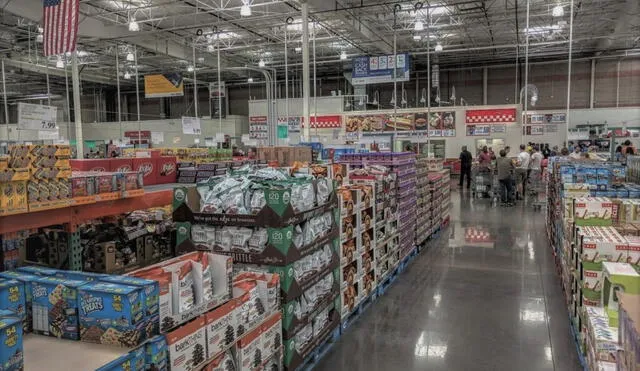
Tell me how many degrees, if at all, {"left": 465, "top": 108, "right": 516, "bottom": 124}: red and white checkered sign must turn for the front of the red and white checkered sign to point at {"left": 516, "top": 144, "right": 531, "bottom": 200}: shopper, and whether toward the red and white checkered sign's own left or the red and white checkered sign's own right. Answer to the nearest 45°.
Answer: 0° — it already faces them

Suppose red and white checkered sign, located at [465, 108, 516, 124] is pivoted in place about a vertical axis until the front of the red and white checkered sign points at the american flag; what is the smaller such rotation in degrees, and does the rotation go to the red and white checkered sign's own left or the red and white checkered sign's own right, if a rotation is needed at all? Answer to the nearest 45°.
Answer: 0° — it already faces it

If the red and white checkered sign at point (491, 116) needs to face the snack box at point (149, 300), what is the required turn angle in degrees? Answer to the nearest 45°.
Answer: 0° — it already faces it

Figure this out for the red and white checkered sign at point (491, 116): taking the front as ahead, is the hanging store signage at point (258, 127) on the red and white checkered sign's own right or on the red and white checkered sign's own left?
on the red and white checkered sign's own right

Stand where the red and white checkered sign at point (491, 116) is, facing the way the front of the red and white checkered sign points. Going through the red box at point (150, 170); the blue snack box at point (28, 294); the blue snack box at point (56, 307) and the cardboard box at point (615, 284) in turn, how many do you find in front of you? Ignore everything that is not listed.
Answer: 4

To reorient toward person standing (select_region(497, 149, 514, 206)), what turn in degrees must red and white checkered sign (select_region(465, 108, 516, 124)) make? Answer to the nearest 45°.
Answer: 0° — it already faces them

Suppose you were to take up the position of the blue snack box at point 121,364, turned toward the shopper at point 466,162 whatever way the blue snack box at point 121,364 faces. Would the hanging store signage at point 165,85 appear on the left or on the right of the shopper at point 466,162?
left

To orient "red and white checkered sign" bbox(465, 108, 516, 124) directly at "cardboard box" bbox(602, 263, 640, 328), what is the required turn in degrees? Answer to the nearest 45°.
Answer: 0° — it already faces it

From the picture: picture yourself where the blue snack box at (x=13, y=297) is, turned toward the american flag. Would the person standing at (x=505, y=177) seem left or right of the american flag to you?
right

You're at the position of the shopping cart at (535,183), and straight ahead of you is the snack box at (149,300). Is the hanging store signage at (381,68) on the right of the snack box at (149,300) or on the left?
right

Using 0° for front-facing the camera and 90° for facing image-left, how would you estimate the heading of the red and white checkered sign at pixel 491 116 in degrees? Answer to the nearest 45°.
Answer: approximately 0°
